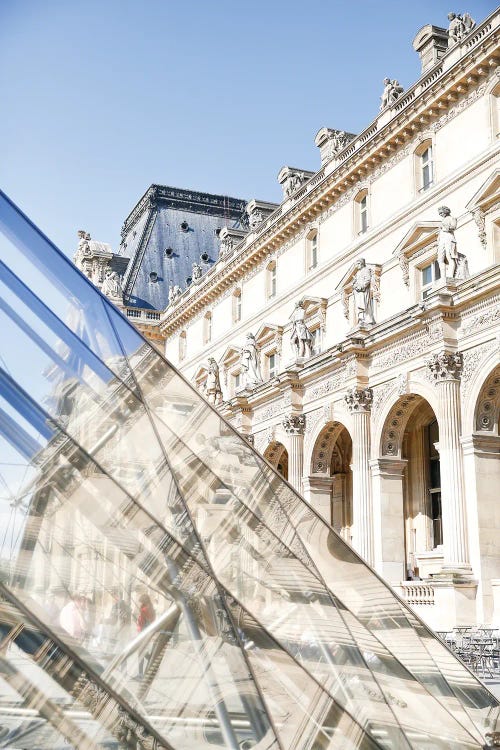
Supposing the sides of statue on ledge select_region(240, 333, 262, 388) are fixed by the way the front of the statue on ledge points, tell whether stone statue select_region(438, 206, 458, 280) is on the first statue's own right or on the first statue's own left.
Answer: on the first statue's own left

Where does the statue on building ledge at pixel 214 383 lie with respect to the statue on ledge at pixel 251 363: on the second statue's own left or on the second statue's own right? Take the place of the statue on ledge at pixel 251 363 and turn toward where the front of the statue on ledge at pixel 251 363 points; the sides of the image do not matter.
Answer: on the second statue's own right

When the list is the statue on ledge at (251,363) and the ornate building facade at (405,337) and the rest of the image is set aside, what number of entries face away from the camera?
0

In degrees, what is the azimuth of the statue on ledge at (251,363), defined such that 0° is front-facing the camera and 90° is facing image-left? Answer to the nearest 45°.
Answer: approximately 45°

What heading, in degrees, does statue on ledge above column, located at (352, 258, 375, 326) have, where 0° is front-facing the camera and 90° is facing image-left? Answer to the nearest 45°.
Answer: approximately 45°

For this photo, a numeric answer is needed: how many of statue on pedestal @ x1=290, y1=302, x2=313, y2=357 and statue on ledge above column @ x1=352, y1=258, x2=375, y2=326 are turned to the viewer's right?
0

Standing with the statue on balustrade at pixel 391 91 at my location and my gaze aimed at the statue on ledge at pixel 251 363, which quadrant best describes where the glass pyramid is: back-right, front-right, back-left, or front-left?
back-left

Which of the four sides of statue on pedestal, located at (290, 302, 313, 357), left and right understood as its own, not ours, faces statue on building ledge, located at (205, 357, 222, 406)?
right

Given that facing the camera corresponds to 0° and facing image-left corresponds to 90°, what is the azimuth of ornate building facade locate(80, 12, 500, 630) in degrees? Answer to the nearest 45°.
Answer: approximately 45°
